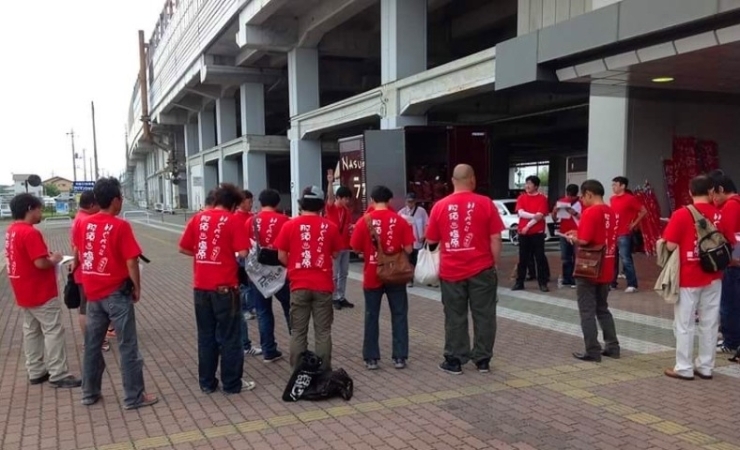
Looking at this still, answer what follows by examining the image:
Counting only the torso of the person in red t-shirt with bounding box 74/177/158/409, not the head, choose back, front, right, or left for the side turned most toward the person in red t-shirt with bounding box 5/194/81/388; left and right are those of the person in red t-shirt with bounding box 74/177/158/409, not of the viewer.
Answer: left

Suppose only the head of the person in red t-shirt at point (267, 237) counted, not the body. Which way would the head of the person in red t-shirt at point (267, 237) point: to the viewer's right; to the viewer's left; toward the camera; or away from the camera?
away from the camera

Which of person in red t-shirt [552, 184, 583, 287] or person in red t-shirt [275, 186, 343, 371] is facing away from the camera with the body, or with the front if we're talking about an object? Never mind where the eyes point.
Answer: person in red t-shirt [275, 186, 343, 371]

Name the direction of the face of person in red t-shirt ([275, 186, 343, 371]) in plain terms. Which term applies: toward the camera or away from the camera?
away from the camera

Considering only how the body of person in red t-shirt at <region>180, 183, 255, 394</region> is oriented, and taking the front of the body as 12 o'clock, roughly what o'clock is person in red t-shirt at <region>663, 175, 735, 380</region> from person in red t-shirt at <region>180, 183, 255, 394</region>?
person in red t-shirt at <region>663, 175, 735, 380</region> is roughly at 2 o'clock from person in red t-shirt at <region>180, 183, 255, 394</region>.

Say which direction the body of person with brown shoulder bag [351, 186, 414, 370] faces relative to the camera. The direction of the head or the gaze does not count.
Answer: away from the camera

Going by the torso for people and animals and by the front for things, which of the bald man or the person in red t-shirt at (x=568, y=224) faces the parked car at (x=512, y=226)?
the bald man

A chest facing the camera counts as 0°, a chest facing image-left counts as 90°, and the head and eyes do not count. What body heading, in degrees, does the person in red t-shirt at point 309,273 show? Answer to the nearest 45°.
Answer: approximately 180°

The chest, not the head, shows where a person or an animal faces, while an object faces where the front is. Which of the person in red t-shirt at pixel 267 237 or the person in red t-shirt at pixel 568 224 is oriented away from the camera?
the person in red t-shirt at pixel 267 237

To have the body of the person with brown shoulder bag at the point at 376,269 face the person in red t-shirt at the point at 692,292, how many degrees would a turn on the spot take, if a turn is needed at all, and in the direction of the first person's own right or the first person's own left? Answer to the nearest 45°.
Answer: approximately 90° to the first person's own right

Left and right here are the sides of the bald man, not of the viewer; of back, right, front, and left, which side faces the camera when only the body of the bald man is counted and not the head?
back

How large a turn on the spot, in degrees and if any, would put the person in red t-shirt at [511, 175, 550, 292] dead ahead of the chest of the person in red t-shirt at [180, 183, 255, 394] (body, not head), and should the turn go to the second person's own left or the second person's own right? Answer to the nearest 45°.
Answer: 0° — they already face them

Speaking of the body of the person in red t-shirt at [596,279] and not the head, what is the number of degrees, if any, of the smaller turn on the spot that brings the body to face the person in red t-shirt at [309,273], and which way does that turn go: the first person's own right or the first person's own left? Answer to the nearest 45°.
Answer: approximately 90° to the first person's own left
